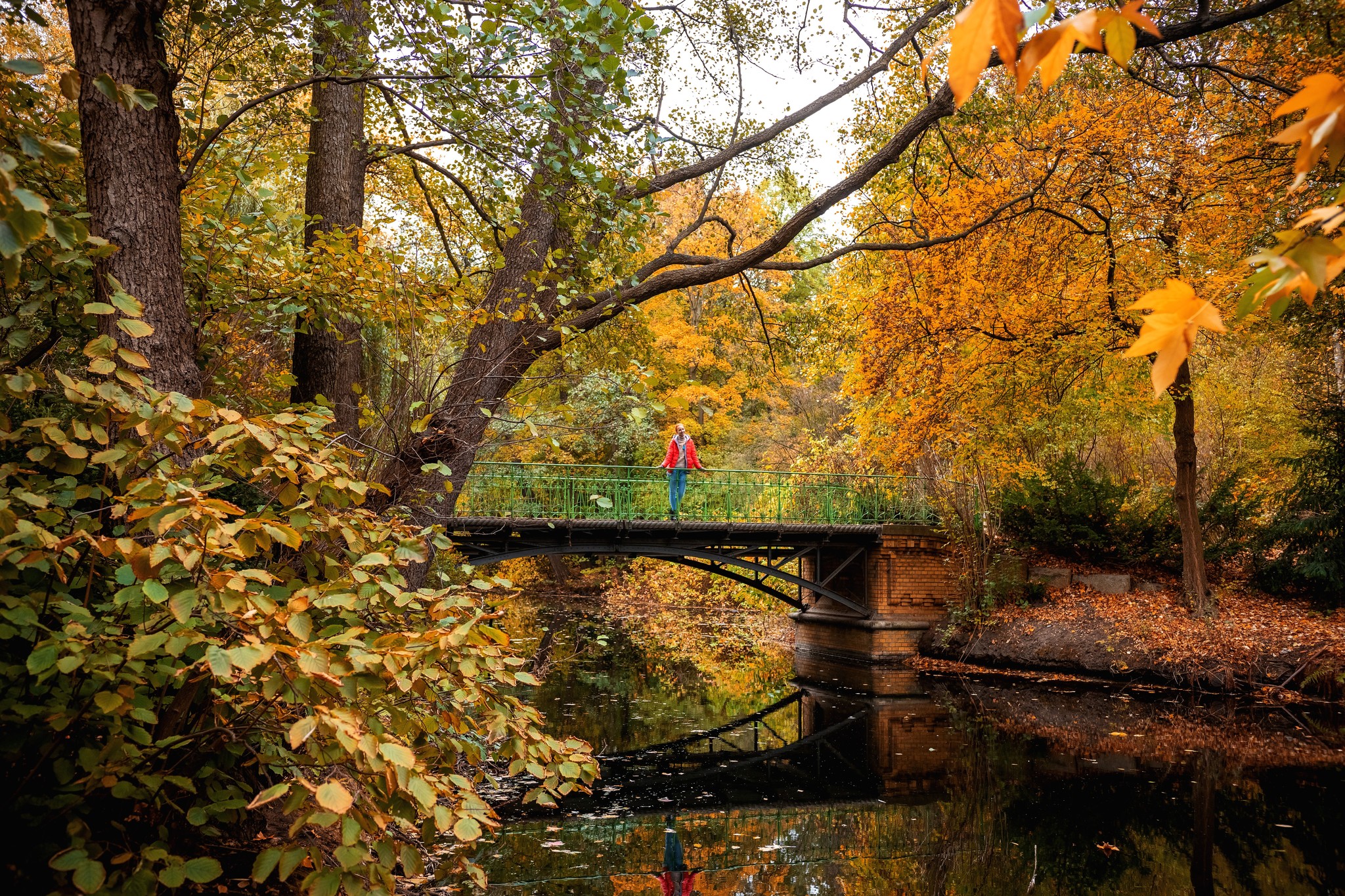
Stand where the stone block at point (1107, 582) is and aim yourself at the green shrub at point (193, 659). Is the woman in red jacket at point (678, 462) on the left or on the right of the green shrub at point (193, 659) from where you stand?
right

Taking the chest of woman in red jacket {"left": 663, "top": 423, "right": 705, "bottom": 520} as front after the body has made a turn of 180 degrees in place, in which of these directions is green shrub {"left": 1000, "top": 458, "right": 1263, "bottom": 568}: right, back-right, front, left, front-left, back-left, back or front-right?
right

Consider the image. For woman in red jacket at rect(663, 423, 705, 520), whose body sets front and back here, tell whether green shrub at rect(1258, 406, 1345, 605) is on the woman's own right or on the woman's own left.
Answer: on the woman's own left

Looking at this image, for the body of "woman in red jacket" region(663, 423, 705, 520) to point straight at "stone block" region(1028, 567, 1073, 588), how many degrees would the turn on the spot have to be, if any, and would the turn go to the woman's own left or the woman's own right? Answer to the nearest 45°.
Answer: approximately 90° to the woman's own left

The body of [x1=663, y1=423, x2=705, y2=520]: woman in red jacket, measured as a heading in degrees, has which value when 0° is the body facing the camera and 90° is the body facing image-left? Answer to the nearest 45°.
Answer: approximately 0°

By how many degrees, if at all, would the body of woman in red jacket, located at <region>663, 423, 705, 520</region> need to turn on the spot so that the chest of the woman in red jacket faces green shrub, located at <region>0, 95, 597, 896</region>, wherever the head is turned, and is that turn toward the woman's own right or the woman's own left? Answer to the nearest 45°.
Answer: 0° — they already face it

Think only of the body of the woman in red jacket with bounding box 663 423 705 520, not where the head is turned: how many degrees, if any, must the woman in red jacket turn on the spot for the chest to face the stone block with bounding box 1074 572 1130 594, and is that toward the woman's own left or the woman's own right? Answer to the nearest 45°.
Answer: approximately 90° to the woman's own left

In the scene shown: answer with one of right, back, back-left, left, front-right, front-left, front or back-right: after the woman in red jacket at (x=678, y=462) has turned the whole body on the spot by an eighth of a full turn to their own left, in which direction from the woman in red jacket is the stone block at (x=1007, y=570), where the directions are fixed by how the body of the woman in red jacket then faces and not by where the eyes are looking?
front-left
